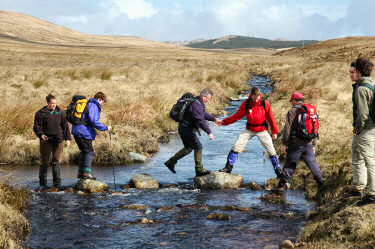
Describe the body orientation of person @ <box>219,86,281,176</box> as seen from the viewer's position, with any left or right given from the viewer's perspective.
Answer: facing the viewer

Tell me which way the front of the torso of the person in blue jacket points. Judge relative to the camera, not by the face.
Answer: to the viewer's right

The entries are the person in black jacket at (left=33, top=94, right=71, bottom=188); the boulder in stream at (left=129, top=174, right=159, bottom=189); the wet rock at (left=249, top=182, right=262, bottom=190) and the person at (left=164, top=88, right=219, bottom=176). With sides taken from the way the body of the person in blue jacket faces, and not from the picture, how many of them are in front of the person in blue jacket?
3

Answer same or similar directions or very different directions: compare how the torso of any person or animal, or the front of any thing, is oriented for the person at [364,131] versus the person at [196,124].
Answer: very different directions

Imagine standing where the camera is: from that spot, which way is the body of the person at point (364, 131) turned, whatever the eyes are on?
to the viewer's left

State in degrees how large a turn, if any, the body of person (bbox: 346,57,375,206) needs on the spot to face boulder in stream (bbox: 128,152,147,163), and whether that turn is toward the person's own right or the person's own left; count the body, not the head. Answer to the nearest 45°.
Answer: approximately 45° to the person's own right

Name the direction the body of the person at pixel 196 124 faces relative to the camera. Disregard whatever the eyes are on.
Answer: to the viewer's right

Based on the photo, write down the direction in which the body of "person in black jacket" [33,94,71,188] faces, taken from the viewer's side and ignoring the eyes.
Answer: toward the camera

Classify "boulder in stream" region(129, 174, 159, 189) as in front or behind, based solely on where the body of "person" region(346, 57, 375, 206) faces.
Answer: in front

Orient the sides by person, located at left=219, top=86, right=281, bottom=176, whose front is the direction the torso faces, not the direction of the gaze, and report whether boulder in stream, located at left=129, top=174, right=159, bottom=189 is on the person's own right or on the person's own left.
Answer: on the person's own right

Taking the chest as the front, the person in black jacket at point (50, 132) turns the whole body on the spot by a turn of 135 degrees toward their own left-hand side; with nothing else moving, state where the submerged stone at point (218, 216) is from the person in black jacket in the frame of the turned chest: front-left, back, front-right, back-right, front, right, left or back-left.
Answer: right

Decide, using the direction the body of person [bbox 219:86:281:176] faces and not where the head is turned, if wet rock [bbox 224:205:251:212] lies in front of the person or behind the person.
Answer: in front

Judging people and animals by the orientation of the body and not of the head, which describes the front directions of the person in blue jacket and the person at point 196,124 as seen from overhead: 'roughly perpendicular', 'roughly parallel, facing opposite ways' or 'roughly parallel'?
roughly parallel

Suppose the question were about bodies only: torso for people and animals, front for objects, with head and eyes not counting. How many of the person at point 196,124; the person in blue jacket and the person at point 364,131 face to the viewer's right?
2

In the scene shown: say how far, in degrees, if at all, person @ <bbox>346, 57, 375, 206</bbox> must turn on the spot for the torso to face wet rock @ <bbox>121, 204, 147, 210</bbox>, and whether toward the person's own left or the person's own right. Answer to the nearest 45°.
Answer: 0° — they already face it

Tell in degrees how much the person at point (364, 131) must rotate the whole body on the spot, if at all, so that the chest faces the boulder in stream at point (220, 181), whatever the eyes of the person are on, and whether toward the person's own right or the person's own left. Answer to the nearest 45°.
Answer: approximately 45° to the person's own right
